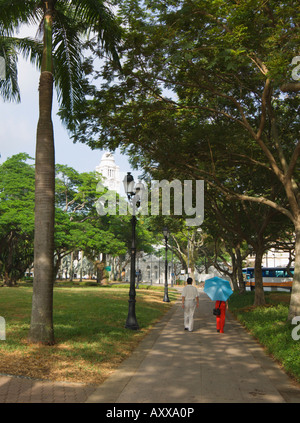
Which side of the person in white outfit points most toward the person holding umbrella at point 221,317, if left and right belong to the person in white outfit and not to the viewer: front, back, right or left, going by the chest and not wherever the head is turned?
right

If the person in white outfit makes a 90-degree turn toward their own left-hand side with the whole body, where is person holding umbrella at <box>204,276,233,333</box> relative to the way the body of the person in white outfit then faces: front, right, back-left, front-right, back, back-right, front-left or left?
back

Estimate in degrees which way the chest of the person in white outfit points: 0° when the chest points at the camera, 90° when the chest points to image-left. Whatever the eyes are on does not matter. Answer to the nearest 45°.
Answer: approximately 180°
